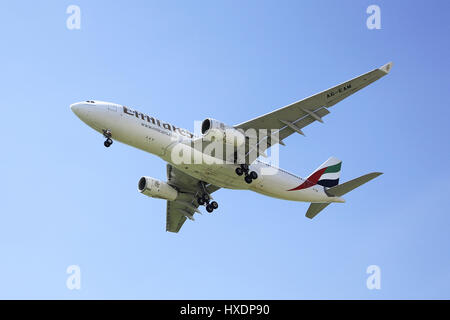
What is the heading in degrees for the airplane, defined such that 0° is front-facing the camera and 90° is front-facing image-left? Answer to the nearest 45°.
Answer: approximately 45°
